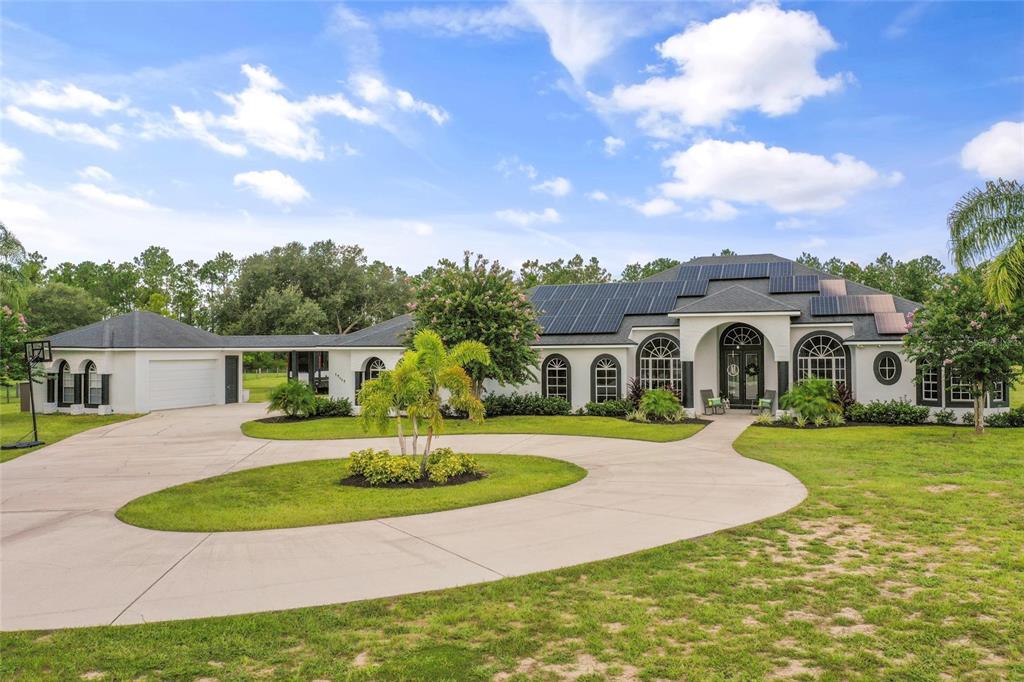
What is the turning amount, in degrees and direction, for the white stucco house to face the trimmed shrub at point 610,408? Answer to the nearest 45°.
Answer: approximately 45° to its right

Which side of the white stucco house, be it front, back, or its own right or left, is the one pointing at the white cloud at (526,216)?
back

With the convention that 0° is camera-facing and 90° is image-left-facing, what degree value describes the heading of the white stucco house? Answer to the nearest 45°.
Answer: approximately 0°

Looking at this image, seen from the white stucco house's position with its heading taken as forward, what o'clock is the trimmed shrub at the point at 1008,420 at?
The trimmed shrub is roughly at 10 o'clock from the white stucco house.
